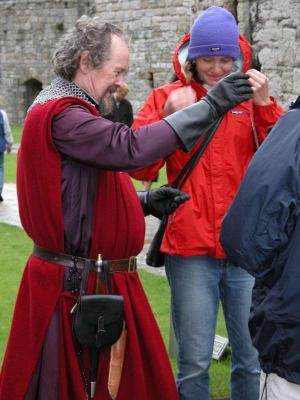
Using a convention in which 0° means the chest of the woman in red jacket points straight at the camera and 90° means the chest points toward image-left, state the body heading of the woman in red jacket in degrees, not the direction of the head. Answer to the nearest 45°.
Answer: approximately 0°
